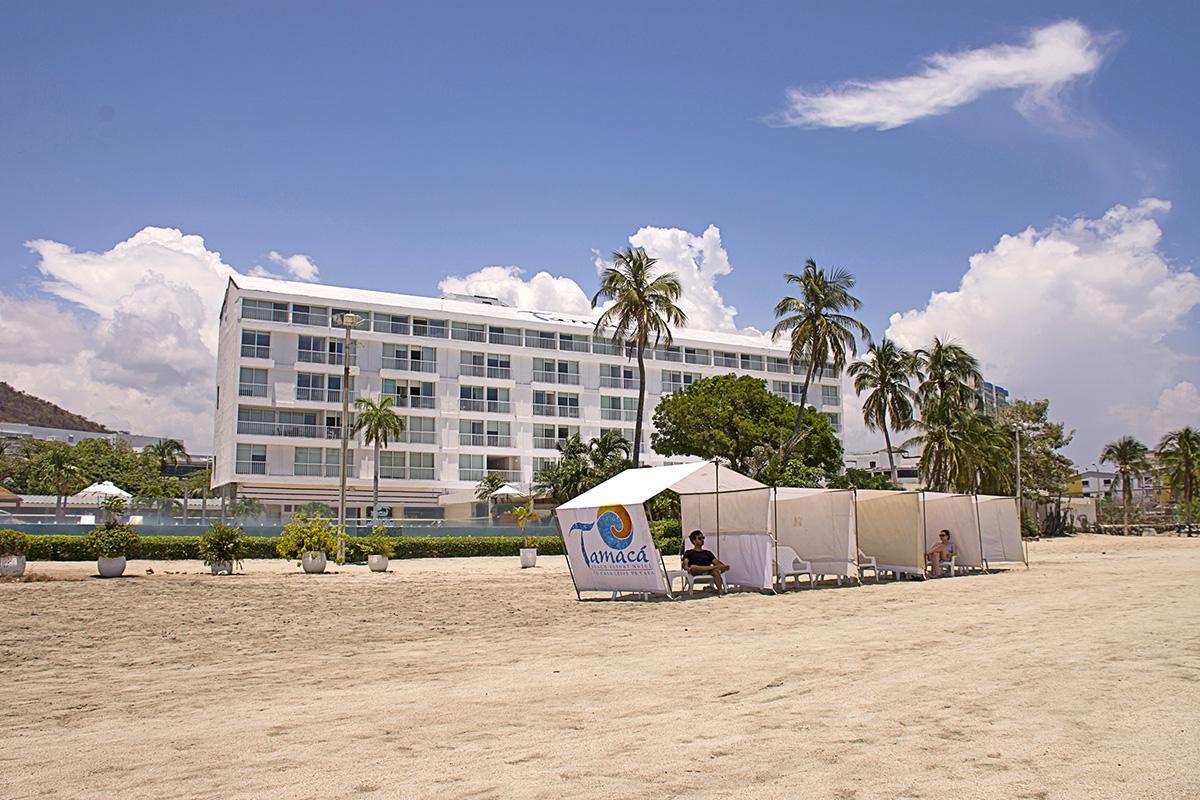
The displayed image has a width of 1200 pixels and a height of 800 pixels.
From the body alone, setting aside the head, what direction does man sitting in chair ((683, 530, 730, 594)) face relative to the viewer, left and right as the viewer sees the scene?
facing the viewer and to the right of the viewer

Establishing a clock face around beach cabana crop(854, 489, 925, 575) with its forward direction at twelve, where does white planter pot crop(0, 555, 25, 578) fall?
The white planter pot is roughly at 4 o'clock from the beach cabana.

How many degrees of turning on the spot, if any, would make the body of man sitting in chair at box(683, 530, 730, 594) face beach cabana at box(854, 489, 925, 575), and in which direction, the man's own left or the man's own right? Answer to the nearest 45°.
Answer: approximately 90° to the man's own left

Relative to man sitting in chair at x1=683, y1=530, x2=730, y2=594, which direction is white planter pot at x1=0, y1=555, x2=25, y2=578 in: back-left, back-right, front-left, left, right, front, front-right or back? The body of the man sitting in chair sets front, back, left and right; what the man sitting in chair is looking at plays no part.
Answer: back-right

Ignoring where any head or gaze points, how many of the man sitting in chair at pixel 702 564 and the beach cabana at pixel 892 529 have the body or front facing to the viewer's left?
0

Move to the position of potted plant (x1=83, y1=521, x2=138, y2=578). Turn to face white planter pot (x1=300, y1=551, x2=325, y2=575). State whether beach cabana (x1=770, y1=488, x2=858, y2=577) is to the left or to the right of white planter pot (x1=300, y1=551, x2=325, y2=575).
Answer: right

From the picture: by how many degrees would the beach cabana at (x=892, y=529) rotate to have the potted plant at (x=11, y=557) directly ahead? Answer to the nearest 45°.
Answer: approximately 135° to its right

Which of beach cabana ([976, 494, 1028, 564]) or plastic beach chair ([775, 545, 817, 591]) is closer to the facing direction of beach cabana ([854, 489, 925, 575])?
the plastic beach chair

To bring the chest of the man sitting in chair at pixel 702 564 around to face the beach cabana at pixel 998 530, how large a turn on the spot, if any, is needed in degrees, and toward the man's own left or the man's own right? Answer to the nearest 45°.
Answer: approximately 90° to the man's own left

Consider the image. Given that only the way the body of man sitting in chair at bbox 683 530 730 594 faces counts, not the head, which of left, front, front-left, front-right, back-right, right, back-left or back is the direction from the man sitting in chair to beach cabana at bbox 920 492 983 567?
left

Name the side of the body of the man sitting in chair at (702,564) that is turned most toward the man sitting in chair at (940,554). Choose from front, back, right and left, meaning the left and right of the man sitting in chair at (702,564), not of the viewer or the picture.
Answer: left

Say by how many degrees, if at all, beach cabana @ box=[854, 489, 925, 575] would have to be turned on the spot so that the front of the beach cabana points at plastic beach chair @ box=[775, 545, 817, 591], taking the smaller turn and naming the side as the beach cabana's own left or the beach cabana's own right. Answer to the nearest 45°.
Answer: approximately 90° to the beach cabana's own right
